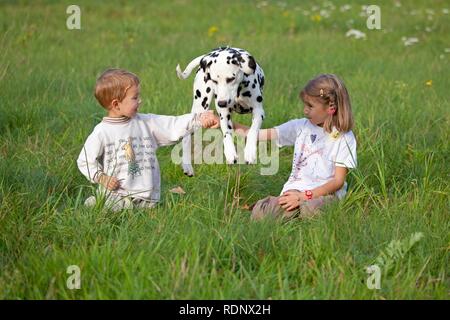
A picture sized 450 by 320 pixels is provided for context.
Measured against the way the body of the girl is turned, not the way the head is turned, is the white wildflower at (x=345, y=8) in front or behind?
behind

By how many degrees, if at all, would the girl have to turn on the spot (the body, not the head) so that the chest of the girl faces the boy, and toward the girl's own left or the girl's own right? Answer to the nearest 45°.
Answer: approximately 45° to the girl's own right

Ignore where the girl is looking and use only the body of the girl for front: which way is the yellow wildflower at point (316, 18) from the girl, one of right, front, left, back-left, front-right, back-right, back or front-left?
back-right

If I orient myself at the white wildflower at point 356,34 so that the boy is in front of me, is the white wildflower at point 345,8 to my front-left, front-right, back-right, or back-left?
back-right

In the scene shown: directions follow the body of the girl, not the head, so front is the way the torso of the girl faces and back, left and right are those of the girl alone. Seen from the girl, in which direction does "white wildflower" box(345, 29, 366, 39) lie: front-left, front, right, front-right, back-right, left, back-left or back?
back-right

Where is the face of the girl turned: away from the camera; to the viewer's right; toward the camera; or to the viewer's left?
to the viewer's left

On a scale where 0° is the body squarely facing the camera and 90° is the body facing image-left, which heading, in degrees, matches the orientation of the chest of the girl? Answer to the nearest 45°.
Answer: approximately 45°

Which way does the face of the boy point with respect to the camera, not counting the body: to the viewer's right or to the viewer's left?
to the viewer's right
